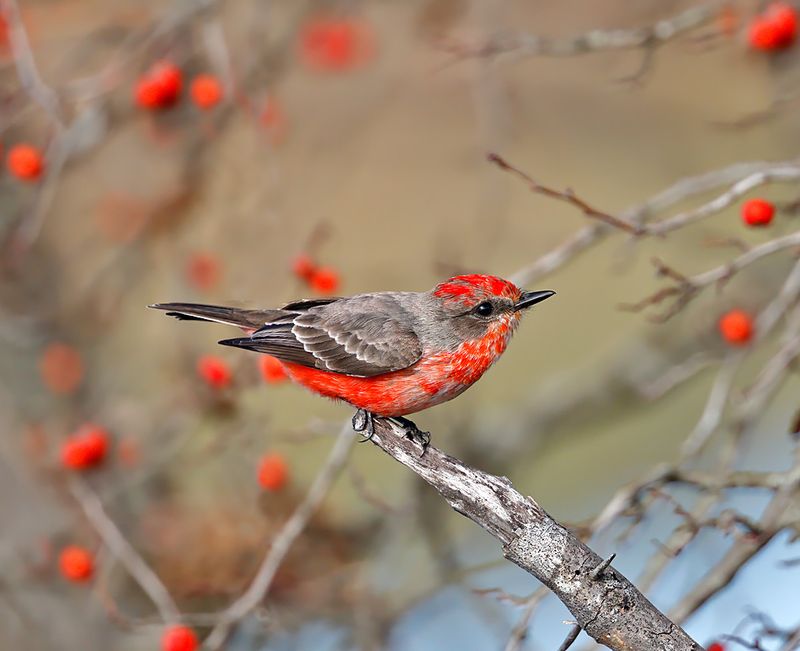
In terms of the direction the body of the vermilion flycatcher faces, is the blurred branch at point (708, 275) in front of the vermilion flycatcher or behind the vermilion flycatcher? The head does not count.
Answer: in front

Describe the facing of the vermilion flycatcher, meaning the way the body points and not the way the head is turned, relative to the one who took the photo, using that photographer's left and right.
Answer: facing to the right of the viewer

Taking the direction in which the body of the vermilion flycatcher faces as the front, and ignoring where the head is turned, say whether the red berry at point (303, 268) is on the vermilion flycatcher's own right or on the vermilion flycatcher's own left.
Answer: on the vermilion flycatcher's own left

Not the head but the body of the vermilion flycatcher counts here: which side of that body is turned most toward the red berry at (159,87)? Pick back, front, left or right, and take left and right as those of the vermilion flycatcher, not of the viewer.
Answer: left

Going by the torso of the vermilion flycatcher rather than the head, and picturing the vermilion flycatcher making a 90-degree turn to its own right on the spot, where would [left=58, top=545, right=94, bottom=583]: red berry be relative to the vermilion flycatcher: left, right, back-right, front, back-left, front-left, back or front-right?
back-right

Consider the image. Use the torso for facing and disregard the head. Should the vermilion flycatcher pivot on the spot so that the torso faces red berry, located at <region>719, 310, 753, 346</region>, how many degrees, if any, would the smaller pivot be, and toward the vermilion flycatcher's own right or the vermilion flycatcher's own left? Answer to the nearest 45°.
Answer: approximately 45° to the vermilion flycatcher's own left

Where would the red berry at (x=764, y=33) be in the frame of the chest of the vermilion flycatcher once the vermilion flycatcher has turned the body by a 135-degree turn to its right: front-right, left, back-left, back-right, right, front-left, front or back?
back

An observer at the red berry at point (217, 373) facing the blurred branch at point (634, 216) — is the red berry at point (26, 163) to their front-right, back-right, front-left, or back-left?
back-left

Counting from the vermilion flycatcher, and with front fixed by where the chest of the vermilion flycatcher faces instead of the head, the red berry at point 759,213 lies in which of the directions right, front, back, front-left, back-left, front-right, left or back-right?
front

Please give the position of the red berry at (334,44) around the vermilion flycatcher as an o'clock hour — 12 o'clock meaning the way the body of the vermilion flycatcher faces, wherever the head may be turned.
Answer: The red berry is roughly at 9 o'clock from the vermilion flycatcher.

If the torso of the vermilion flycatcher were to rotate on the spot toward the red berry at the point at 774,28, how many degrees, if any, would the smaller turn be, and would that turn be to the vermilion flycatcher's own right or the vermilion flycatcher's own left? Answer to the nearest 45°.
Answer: approximately 45° to the vermilion flycatcher's own left
